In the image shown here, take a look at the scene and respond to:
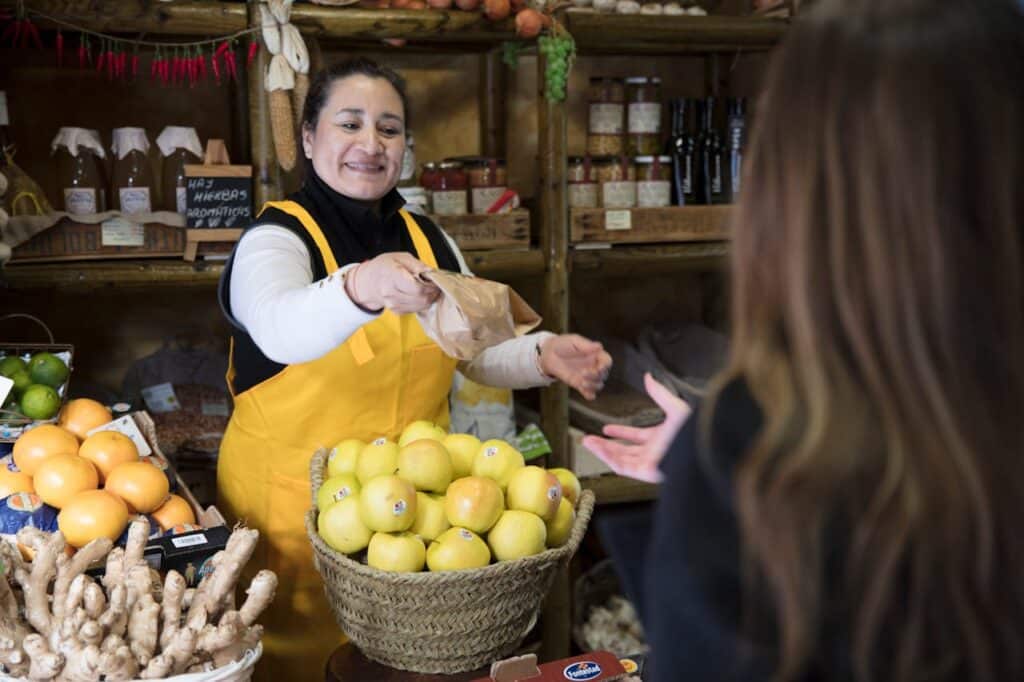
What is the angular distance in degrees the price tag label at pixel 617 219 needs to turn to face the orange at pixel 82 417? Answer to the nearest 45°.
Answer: approximately 45° to its right

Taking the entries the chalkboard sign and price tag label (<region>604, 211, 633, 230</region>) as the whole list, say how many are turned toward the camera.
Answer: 2

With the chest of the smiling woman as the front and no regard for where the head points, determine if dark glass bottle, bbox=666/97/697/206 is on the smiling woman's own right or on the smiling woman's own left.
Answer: on the smiling woman's own left

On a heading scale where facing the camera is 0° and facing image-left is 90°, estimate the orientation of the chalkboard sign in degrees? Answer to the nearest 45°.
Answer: approximately 0°

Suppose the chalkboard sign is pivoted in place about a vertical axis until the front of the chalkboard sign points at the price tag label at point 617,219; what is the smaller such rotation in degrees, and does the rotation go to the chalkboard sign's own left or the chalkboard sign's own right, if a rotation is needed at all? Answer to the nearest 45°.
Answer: approximately 90° to the chalkboard sign's own left

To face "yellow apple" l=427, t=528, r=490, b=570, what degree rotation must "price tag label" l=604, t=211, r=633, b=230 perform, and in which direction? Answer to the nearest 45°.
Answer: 0° — it already faces it

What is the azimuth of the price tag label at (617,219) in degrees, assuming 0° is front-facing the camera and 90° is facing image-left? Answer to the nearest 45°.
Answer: approximately 0°

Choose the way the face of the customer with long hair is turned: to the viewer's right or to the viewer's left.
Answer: to the viewer's left
